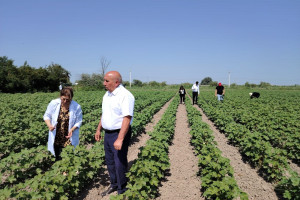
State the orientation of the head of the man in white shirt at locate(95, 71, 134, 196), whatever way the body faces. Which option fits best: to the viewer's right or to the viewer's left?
to the viewer's left

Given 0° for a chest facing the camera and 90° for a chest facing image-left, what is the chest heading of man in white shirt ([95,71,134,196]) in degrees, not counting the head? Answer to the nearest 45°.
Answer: approximately 45°
